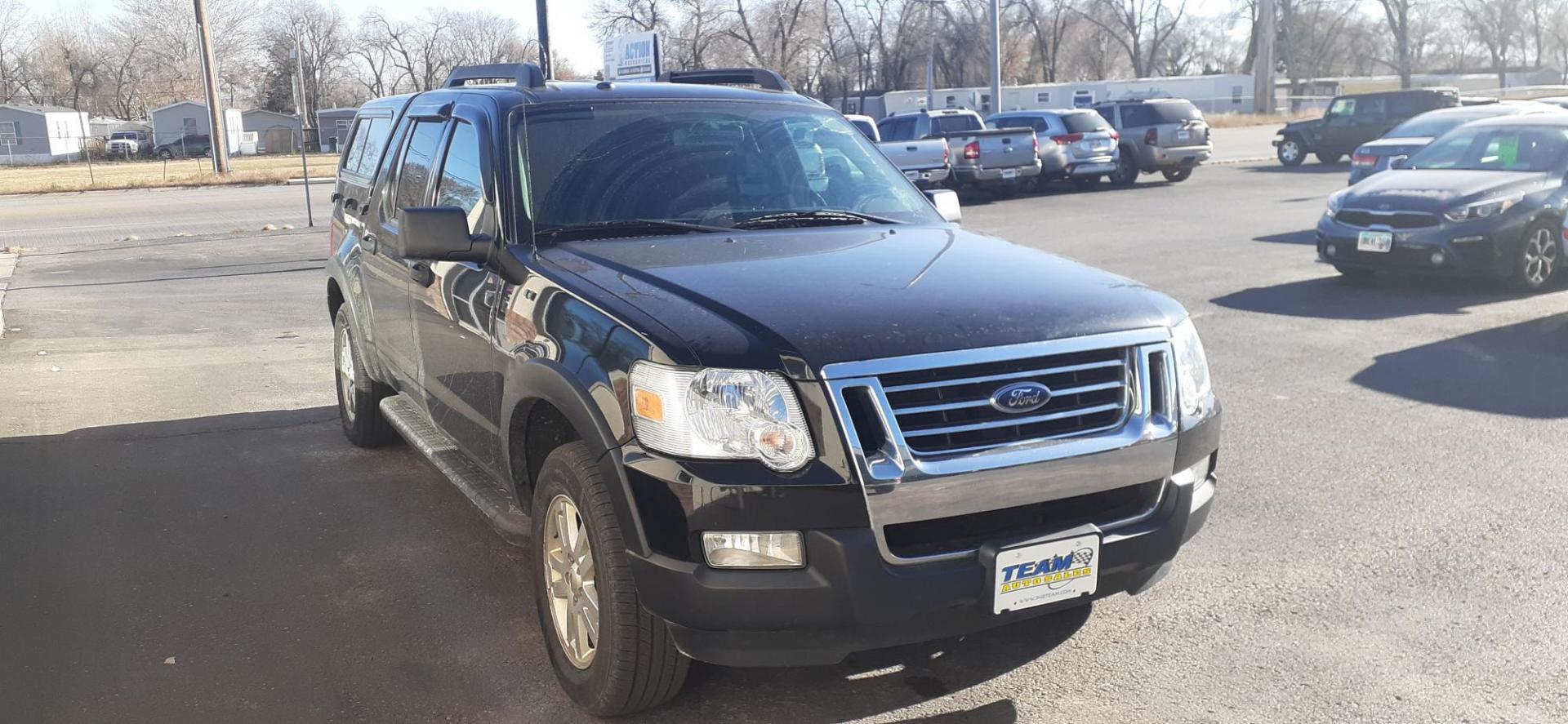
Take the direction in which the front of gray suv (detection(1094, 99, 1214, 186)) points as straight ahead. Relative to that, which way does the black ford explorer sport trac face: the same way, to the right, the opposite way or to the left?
the opposite way

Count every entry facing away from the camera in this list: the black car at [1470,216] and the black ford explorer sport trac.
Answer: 0

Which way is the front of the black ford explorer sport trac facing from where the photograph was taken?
facing the viewer and to the right of the viewer

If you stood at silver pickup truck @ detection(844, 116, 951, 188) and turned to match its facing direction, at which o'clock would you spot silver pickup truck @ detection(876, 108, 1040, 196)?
silver pickup truck @ detection(876, 108, 1040, 196) is roughly at 3 o'clock from silver pickup truck @ detection(844, 116, 951, 188).

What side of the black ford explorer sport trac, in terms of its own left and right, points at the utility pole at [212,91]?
back

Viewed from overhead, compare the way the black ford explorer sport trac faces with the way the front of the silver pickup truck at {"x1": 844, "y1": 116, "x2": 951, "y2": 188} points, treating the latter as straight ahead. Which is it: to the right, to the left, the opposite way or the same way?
the opposite way

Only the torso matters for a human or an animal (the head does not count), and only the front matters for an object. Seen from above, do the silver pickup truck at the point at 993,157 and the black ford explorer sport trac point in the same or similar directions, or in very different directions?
very different directions

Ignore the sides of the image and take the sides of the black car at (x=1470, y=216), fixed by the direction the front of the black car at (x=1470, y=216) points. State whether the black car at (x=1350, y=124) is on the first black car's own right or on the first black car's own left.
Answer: on the first black car's own right

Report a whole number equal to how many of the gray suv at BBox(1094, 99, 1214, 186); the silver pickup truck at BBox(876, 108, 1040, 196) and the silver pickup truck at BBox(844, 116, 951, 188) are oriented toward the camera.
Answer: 0

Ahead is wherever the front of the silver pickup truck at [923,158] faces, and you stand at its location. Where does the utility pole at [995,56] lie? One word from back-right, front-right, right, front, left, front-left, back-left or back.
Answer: front-right

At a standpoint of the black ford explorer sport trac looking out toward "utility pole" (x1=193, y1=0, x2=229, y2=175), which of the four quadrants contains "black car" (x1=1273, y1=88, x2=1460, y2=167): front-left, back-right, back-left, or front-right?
front-right

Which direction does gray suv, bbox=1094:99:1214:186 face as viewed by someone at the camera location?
facing away from the viewer and to the left of the viewer

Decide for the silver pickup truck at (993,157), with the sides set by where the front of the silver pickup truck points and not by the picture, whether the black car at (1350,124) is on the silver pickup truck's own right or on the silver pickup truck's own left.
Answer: on the silver pickup truck's own right

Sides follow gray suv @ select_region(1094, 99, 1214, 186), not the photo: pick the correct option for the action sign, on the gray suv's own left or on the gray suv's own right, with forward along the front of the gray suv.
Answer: on the gray suv's own left

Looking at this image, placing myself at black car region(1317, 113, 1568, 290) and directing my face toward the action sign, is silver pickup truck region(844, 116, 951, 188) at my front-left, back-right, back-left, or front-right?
front-right

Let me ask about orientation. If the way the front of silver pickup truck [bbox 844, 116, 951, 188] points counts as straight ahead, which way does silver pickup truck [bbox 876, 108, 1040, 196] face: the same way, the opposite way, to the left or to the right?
the same way

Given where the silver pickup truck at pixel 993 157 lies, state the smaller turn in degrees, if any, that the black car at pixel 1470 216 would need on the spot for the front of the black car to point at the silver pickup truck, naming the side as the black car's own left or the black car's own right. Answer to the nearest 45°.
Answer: approximately 90° to the black car's own right

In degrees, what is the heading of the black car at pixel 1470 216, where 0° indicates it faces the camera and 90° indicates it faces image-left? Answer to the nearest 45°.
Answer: approximately 45°

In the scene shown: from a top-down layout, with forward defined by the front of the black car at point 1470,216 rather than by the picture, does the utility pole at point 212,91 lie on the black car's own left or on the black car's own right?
on the black car's own right
